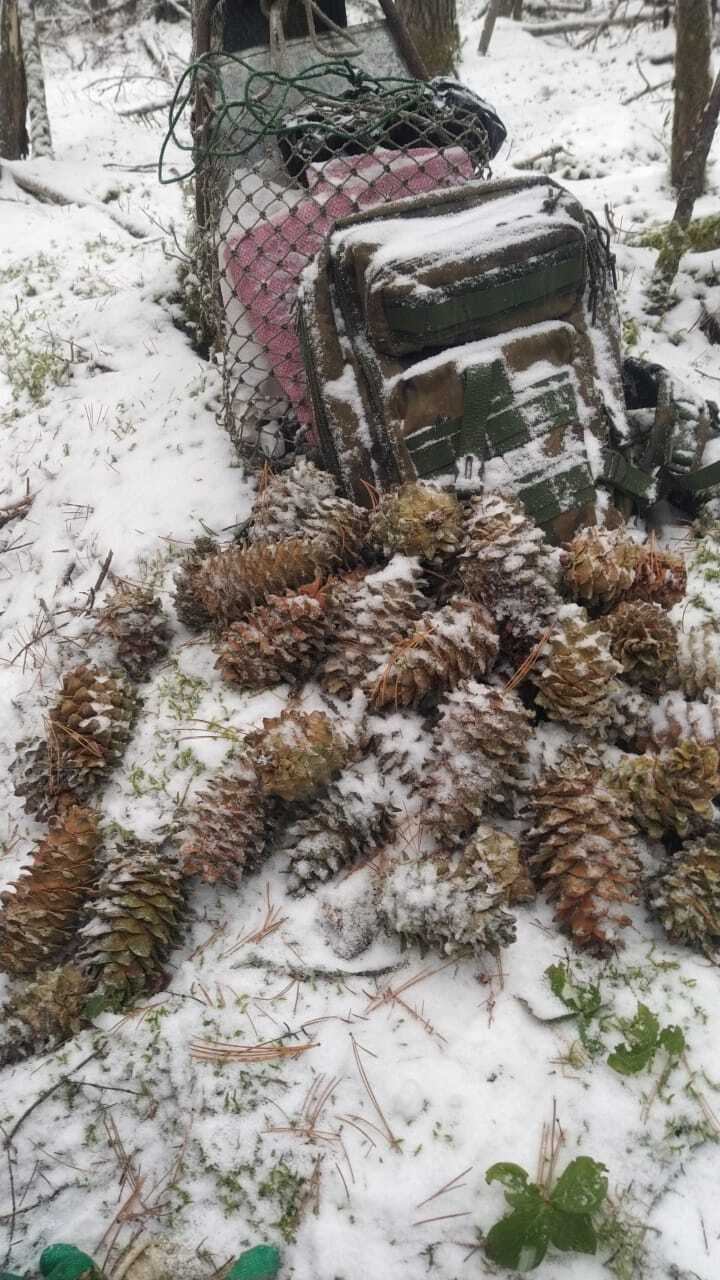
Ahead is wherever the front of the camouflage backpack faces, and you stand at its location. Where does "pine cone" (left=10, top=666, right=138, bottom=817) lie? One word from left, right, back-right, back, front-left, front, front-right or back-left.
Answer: front-right

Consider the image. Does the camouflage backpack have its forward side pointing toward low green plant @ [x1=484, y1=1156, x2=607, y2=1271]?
yes

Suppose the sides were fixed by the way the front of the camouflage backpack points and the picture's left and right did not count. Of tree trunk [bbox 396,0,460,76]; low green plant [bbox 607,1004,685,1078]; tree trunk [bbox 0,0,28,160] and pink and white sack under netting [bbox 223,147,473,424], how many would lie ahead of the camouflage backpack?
1

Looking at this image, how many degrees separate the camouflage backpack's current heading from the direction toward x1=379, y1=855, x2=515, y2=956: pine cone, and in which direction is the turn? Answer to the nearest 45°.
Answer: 0° — it already faces it

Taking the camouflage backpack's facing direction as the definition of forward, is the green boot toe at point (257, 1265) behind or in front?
in front

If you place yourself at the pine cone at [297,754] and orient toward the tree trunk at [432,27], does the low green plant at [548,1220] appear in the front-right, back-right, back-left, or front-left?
back-right

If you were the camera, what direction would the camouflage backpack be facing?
facing the viewer

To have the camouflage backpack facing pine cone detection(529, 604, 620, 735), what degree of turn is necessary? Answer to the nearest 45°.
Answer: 0° — it already faces it

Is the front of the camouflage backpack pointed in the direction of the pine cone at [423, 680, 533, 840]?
yes

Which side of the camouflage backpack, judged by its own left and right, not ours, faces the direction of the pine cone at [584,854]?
front

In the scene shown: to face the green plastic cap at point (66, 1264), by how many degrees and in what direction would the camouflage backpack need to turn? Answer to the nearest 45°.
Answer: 0° — it already faces it

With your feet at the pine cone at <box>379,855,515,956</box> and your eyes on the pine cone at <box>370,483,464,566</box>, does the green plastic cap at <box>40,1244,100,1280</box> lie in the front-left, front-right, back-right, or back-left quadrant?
back-left

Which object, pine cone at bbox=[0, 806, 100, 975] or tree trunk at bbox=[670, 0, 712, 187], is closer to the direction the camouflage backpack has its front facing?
the pine cone
